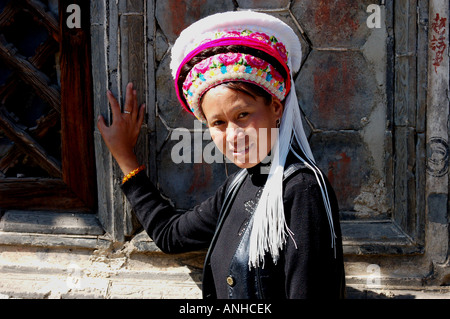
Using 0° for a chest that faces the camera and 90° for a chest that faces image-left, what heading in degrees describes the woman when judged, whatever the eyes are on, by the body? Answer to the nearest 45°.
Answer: approximately 45°
